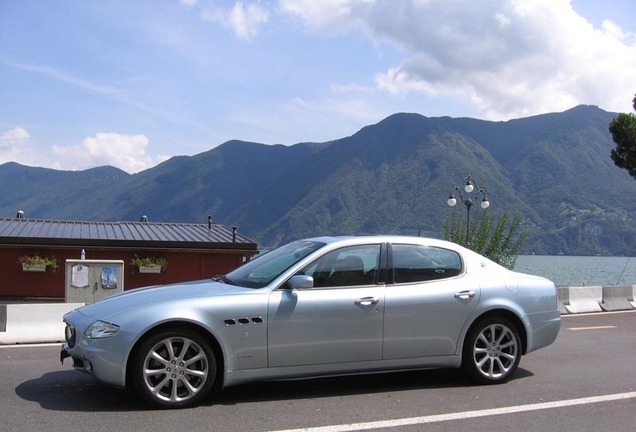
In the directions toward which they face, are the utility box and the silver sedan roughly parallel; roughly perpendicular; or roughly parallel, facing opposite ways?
roughly perpendicular

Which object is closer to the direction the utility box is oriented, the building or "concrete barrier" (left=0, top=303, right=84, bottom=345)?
the concrete barrier

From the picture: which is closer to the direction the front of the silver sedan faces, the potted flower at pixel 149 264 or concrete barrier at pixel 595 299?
the potted flower

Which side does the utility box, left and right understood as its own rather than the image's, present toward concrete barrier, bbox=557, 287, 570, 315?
left

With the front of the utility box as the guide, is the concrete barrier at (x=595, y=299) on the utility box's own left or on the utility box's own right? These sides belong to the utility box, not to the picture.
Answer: on the utility box's own left

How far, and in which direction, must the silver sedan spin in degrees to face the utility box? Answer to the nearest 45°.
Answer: approximately 45° to its right

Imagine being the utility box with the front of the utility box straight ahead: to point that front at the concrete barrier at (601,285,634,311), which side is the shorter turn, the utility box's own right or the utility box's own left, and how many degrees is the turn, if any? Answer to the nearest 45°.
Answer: approximately 90° to the utility box's own left

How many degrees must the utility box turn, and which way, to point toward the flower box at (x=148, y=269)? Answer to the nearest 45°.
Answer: approximately 180°

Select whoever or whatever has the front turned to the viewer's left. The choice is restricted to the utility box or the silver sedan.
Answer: the silver sedan

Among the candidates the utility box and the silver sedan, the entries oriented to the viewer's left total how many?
1

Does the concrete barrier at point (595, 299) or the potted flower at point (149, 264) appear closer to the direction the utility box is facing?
the concrete barrier

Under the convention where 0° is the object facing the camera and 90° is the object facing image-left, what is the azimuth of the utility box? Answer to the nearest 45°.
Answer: approximately 0°

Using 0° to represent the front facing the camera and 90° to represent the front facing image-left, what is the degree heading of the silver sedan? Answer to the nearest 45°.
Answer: approximately 90°
